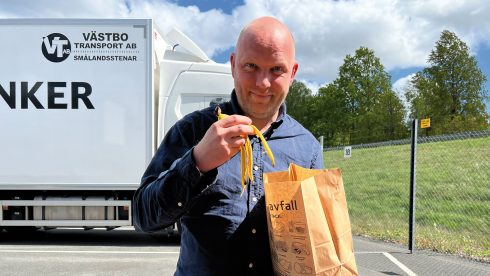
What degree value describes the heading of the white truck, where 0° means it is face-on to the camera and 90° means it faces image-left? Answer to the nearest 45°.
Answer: approximately 270°

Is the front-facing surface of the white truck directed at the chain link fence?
yes

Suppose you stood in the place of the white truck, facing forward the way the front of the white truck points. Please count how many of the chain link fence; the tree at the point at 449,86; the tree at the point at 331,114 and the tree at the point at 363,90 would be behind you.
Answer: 0

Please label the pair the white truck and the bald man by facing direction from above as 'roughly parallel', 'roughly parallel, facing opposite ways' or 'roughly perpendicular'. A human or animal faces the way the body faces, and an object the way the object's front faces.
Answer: roughly perpendicular

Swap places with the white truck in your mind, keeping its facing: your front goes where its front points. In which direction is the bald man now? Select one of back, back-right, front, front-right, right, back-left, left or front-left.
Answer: right

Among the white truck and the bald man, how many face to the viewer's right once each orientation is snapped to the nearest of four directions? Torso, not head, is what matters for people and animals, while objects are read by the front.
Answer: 1

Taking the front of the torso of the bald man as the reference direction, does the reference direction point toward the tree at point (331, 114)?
no

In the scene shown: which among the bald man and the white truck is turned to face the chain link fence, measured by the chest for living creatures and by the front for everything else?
the white truck

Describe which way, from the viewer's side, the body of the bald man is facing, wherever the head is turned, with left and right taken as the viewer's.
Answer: facing the viewer

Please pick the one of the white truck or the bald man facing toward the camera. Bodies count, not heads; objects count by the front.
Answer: the bald man

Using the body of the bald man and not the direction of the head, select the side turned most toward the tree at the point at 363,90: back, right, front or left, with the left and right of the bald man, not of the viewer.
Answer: back

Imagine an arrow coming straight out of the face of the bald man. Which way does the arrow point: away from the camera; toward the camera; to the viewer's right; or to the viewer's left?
toward the camera

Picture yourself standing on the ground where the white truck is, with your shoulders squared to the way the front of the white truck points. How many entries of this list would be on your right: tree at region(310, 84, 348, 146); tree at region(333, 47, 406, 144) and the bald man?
1

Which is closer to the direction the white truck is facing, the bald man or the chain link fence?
the chain link fence
